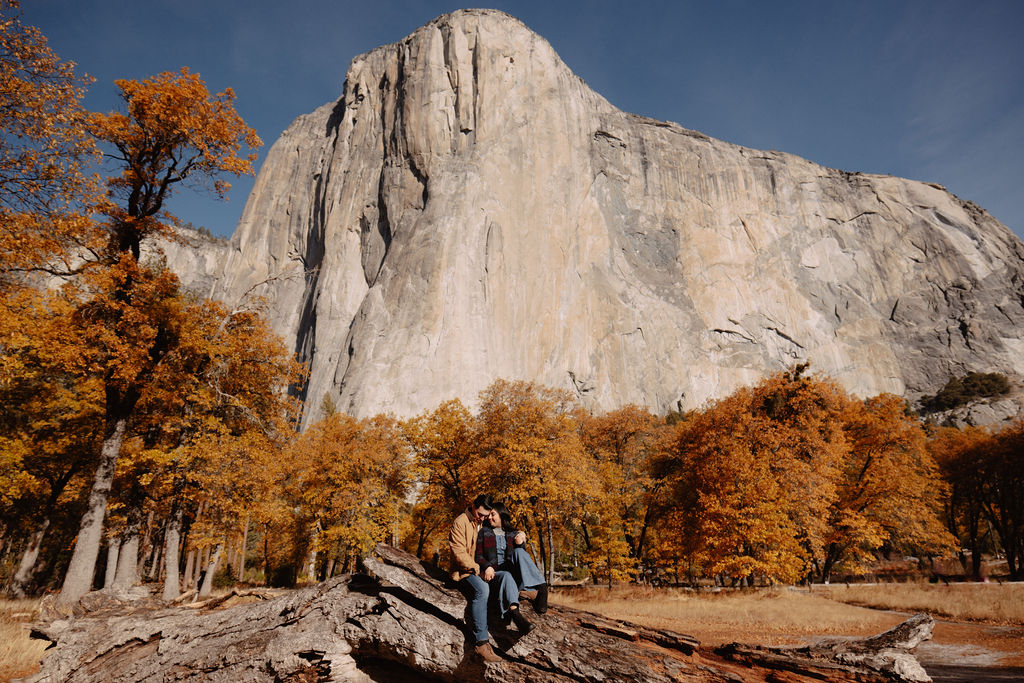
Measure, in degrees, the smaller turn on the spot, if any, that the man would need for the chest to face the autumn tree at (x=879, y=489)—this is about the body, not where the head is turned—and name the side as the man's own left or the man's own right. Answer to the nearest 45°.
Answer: approximately 90° to the man's own left

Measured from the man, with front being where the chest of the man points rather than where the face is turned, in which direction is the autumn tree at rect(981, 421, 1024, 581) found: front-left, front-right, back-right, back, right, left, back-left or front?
left

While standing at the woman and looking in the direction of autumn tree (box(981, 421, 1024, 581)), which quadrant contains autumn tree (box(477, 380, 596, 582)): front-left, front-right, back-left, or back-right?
front-left

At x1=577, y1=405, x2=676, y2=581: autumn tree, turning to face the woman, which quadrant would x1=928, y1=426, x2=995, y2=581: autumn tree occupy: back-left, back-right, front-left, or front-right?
back-left

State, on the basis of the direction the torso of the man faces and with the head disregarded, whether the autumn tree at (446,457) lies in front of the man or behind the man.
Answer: behind

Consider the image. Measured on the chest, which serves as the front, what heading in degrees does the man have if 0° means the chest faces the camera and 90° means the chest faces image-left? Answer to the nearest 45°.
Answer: approximately 315°

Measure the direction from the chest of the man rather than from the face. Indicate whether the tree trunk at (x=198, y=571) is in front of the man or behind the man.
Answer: behind

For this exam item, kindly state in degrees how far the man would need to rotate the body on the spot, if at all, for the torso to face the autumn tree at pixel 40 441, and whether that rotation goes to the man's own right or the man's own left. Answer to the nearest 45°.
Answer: approximately 180°
